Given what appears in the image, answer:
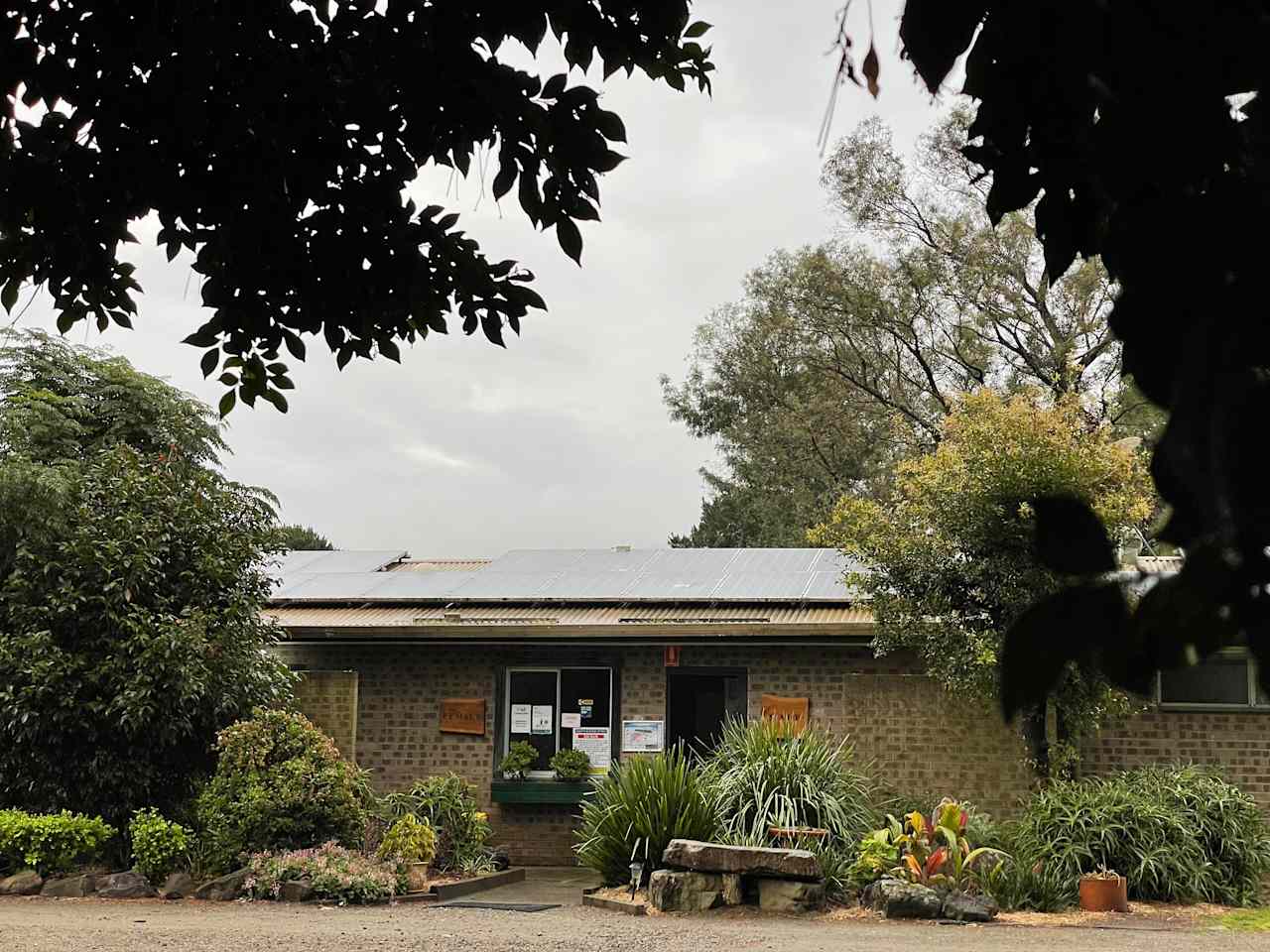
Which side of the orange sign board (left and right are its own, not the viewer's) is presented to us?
front

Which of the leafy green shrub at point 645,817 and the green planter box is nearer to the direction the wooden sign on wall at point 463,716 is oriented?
the leafy green shrub

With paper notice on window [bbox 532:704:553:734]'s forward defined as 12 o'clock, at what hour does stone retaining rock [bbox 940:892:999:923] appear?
The stone retaining rock is roughly at 11 o'clock from the paper notice on window.

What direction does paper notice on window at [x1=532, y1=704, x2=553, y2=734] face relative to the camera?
toward the camera

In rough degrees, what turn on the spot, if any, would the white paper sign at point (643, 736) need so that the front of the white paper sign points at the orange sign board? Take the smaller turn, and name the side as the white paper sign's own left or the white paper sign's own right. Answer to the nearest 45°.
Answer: approximately 90° to the white paper sign's own left

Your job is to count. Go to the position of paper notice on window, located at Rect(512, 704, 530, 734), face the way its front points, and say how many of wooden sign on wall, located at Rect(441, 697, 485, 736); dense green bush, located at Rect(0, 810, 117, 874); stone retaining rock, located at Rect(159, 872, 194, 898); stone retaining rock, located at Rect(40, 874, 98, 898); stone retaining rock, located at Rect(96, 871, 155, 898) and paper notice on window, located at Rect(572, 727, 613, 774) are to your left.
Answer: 1

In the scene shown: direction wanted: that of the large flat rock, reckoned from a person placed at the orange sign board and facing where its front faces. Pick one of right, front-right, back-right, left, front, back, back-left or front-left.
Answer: front

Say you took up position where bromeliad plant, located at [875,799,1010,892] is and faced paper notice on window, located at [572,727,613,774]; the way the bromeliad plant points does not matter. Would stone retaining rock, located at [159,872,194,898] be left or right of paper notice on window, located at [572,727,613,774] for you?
left

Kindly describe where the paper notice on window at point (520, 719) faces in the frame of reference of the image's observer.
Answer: facing the viewer

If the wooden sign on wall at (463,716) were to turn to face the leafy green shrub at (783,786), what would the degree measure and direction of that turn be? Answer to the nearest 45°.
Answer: approximately 45° to its left

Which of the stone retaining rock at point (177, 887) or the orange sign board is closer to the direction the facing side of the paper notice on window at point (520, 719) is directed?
the stone retaining rock

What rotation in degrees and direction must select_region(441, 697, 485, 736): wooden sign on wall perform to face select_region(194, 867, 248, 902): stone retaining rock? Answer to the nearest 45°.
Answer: approximately 45° to its right

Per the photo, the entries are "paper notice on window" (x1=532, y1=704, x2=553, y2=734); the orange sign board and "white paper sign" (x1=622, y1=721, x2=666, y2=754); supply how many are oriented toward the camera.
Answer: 3

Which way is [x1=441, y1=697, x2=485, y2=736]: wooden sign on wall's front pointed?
toward the camera
